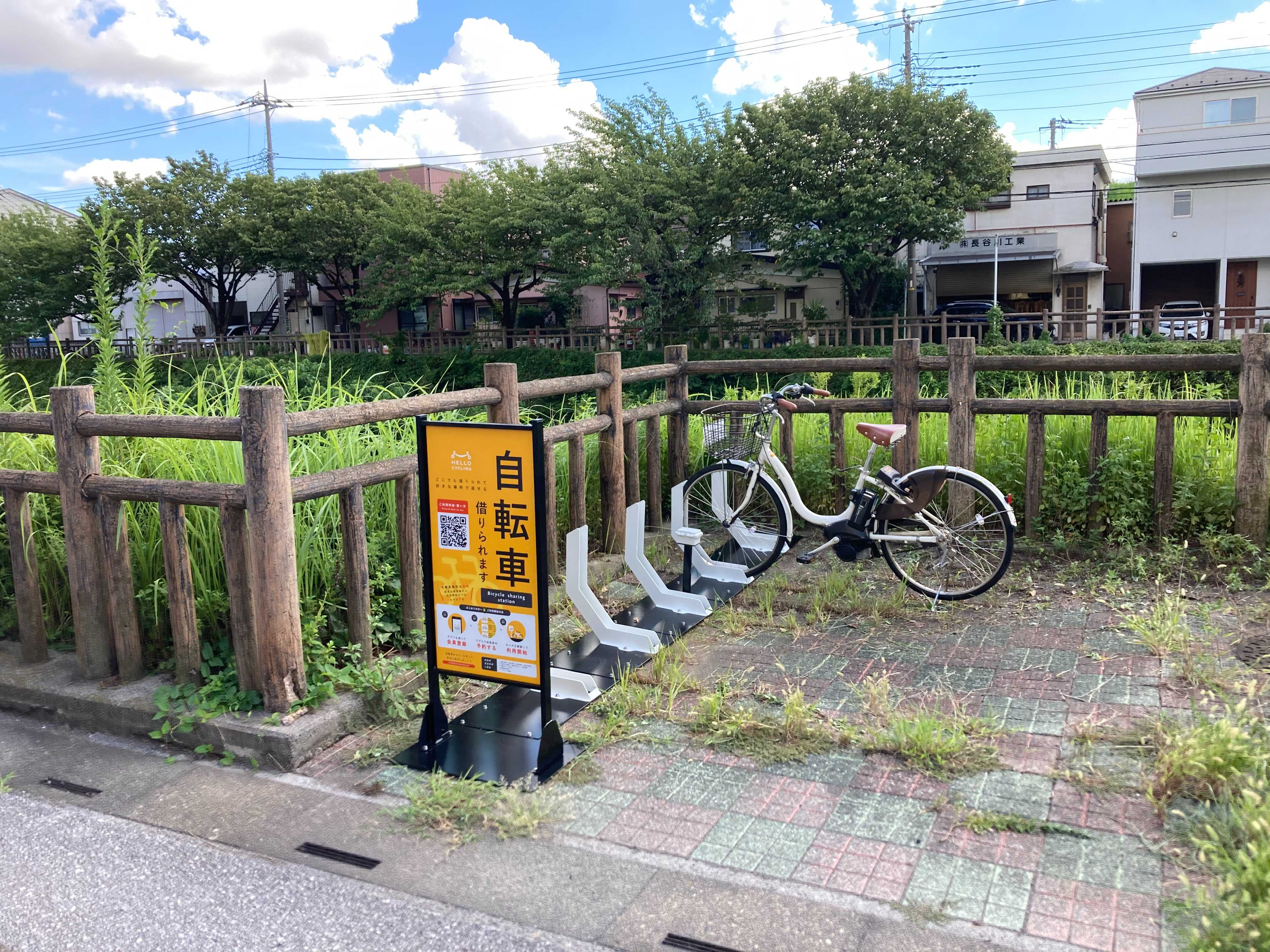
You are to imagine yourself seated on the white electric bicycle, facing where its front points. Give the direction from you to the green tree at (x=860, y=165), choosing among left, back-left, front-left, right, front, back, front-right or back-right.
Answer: right

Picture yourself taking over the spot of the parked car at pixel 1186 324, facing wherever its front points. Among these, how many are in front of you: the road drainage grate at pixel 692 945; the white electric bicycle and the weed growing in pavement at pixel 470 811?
3

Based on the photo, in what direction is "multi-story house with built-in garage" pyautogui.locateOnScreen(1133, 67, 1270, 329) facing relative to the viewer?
toward the camera

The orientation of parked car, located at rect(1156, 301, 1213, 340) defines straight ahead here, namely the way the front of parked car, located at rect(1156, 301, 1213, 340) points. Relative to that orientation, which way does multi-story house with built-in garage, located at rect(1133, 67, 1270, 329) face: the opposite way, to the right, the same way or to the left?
the same way

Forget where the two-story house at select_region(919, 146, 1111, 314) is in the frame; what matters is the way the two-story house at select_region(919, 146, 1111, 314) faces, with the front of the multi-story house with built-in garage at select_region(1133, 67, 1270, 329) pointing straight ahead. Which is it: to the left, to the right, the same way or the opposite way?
the same way

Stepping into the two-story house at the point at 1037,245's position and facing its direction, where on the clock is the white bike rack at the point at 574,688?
The white bike rack is roughly at 12 o'clock from the two-story house.

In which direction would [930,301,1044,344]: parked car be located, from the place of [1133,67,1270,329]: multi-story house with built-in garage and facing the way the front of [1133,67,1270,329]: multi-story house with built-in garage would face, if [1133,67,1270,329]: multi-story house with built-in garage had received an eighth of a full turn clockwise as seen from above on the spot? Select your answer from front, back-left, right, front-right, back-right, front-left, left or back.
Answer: front

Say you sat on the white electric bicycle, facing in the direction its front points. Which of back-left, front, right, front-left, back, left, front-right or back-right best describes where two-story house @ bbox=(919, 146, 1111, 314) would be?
right

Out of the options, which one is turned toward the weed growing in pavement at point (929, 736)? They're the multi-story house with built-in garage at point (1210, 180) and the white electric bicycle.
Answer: the multi-story house with built-in garage

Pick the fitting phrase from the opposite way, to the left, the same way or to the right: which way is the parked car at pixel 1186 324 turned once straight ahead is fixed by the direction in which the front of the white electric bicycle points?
to the left

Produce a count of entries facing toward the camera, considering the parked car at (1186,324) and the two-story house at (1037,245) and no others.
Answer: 2

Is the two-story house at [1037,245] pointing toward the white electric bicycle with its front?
yes

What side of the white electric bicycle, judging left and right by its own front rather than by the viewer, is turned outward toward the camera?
left

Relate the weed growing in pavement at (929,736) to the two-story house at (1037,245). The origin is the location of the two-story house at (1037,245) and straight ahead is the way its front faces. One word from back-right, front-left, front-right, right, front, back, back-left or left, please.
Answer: front

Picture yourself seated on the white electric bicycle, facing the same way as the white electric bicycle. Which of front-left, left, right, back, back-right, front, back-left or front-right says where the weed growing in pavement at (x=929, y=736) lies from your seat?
left

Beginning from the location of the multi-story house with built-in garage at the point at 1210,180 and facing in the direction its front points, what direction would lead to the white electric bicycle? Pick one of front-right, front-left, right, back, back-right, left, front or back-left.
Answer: front

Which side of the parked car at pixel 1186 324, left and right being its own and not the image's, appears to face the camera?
front

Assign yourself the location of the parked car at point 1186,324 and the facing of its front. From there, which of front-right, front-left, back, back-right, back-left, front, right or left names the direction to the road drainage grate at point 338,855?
front

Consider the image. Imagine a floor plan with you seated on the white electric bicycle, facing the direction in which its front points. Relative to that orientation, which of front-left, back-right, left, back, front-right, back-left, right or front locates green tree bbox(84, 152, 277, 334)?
front-right

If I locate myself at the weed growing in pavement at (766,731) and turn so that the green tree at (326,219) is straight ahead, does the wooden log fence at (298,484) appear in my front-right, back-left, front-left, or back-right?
front-left
